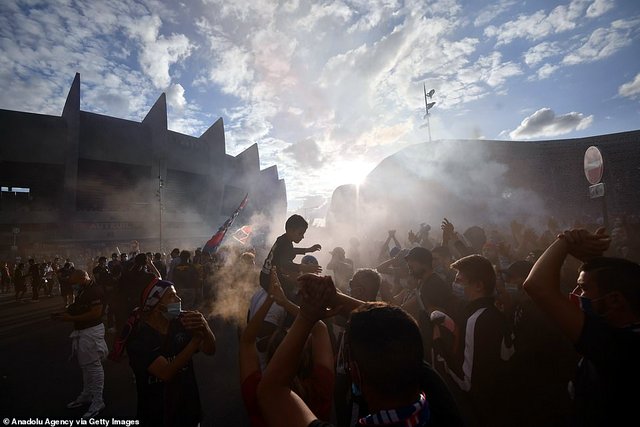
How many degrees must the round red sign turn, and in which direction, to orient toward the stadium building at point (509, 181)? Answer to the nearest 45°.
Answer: approximately 135° to its right

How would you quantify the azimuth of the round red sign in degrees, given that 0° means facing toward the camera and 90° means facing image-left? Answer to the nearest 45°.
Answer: approximately 45°
